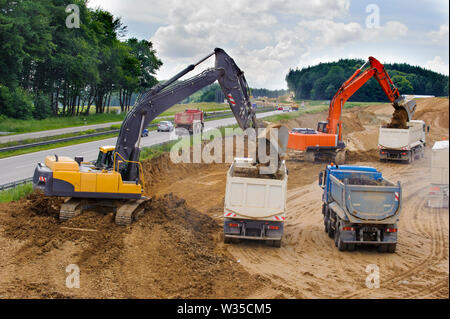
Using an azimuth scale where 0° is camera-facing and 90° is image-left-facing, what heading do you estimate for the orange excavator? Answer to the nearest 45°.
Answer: approximately 270°

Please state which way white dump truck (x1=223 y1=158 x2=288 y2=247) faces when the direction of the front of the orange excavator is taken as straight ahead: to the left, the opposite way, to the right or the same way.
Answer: to the left

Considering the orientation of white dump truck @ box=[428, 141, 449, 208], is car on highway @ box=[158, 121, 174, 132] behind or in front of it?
in front

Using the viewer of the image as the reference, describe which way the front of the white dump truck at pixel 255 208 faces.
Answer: facing away from the viewer

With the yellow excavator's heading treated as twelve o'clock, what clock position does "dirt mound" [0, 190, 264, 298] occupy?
The dirt mound is roughly at 3 o'clock from the yellow excavator.

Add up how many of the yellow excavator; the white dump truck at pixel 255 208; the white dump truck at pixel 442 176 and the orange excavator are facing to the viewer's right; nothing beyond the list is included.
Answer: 2

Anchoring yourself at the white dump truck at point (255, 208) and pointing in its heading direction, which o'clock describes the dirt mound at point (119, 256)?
The dirt mound is roughly at 8 o'clock from the white dump truck.

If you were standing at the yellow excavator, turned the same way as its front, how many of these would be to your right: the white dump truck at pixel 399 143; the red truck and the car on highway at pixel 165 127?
0

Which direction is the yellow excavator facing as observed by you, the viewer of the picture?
facing to the right of the viewer

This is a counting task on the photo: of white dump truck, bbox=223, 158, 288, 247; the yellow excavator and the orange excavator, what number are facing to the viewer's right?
2

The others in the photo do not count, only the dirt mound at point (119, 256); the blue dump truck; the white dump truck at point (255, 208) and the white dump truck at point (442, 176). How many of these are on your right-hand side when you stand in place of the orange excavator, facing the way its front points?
4

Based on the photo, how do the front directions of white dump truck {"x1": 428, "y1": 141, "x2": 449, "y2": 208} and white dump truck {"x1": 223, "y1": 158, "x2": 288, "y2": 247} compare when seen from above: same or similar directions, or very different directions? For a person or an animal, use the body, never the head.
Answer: same or similar directions

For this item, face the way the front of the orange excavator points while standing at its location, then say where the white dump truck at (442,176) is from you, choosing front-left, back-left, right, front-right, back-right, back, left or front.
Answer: right

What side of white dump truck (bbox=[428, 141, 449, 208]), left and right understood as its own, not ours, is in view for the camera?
back

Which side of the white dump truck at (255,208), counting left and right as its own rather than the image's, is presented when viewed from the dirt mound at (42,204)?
left

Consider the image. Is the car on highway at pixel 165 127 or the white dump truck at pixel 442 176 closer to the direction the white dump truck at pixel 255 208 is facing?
the car on highway

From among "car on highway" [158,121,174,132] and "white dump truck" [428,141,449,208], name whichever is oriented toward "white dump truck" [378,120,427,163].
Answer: "white dump truck" [428,141,449,208]

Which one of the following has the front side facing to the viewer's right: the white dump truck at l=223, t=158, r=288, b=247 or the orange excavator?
the orange excavator
